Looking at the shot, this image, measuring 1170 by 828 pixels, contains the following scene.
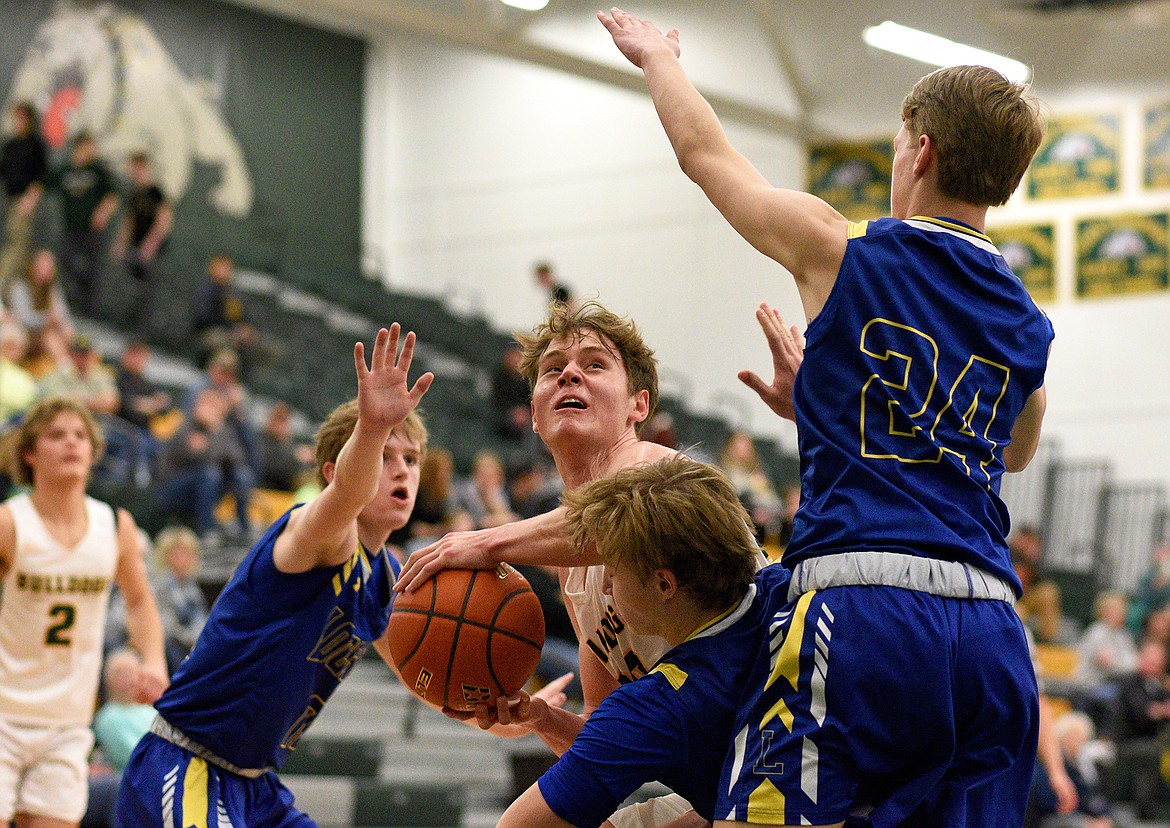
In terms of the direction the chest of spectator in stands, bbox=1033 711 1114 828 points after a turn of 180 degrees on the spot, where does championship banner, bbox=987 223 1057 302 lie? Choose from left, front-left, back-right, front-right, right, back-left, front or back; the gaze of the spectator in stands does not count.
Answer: front-left

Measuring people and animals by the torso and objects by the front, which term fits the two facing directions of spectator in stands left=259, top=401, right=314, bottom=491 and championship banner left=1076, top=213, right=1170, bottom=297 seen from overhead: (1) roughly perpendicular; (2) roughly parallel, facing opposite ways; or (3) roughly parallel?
roughly perpendicular

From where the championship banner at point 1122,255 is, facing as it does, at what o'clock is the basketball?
The basketball is roughly at 12 o'clock from the championship banner.

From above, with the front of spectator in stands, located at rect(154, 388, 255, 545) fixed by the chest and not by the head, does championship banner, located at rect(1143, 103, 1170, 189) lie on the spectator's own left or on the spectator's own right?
on the spectator's own left

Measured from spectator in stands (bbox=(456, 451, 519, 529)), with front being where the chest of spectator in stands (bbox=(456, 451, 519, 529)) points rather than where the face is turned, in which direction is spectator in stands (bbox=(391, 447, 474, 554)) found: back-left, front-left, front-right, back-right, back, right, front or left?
front-right

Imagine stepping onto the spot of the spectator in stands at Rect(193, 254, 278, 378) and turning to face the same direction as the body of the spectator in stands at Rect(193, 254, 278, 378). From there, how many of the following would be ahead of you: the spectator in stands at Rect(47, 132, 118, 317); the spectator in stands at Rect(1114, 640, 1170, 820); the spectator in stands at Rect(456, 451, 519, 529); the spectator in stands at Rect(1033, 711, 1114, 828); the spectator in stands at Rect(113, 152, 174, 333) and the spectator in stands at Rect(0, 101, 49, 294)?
3

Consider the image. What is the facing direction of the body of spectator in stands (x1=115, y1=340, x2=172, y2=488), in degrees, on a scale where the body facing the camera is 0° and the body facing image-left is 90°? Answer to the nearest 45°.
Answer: approximately 315°

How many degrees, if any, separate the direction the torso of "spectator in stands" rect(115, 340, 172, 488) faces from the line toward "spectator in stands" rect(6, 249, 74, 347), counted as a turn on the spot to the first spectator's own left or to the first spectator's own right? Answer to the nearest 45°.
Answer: approximately 180°

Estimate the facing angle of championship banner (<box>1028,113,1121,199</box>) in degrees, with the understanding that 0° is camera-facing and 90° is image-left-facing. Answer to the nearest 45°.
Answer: approximately 0°

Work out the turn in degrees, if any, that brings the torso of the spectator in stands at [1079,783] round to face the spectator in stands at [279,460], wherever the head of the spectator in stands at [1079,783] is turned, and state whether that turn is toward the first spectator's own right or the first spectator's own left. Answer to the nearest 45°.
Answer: approximately 45° to the first spectator's own right

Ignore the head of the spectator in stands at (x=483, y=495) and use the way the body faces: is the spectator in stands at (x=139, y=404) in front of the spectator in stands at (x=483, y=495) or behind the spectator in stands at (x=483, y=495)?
behind

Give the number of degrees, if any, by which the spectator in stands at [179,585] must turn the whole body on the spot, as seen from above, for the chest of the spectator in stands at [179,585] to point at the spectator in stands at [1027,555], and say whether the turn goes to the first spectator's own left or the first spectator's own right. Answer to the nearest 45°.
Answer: approximately 135° to the first spectator's own left
